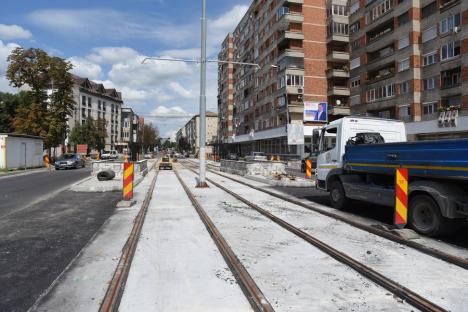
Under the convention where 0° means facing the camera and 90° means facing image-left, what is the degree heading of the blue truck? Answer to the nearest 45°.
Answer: approximately 135°

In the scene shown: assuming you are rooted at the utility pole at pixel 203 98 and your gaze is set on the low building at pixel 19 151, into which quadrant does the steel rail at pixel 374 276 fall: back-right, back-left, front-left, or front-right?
back-left

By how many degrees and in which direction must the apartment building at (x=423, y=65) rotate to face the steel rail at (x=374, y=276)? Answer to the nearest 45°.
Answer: approximately 45° to its left

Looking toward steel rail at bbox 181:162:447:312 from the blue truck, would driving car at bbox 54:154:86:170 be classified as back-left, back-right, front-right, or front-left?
back-right

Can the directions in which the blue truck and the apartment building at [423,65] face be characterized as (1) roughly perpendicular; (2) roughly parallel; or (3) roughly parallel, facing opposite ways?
roughly perpendicular

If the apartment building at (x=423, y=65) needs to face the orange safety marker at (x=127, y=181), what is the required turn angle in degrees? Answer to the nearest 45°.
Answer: approximately 45° to its left

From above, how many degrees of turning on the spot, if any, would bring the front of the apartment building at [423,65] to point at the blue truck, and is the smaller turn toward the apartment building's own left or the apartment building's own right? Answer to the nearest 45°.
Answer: approximately 45° to the apartment building's own left

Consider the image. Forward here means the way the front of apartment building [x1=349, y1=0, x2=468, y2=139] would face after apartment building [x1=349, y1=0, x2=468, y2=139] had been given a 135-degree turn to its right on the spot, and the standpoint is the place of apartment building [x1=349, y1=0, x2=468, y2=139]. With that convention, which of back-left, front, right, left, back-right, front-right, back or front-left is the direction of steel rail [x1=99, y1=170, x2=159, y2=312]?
back

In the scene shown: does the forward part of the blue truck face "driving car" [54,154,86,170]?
yes

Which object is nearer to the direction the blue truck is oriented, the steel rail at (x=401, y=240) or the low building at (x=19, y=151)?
the low building

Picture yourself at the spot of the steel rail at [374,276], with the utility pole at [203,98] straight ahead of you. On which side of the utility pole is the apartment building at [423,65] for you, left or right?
right

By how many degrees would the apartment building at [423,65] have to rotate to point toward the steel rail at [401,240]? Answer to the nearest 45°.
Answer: approximately 45° to its left

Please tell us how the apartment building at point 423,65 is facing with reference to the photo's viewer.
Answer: facing the viewer and to the left of the viewer

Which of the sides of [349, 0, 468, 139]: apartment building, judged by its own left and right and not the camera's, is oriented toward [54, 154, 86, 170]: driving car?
front

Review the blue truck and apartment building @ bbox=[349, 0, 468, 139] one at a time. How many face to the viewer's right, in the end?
0
